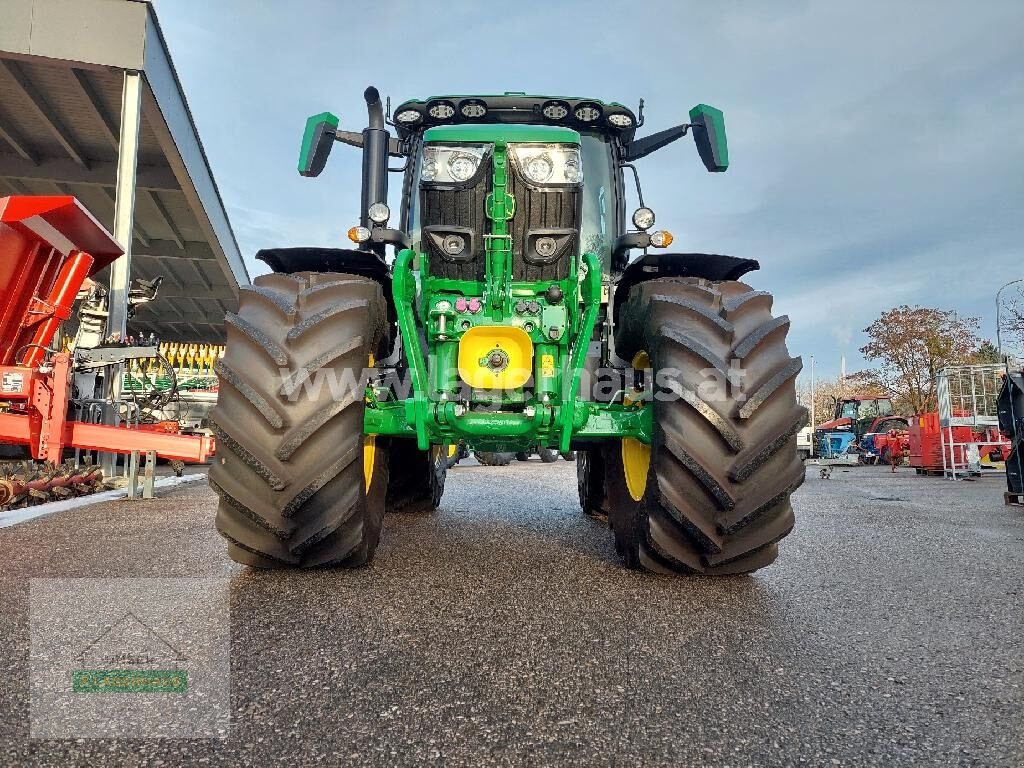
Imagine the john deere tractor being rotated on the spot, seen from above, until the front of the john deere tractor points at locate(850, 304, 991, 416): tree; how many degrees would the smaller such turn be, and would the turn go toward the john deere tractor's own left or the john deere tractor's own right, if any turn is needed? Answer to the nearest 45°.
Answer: approximately 135° to the john deere tractor's own left

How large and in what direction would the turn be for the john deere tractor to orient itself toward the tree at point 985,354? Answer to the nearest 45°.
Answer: approximately 135° to its left

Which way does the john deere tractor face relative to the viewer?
toward the camera

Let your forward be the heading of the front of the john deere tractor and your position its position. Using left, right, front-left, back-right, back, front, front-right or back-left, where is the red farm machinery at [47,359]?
back-right
